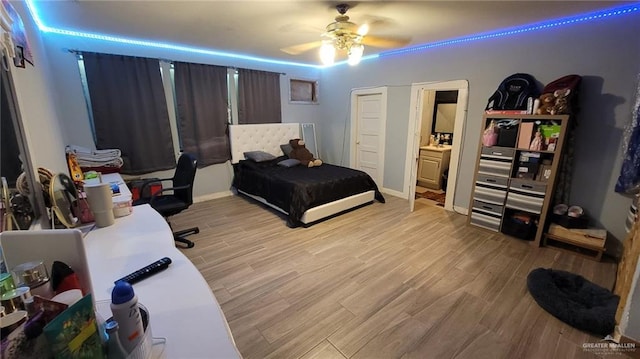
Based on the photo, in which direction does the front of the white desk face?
to the viewer's right

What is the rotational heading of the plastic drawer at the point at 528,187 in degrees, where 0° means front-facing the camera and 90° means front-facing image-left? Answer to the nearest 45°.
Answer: approximately 45°

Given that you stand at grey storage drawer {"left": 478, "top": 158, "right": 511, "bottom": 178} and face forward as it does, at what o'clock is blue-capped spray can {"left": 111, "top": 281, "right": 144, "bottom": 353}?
The blue-capped spray can is roughly at 11 o'clock from the grey storage drawer.

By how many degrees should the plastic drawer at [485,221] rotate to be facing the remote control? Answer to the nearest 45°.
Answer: approximately 45° to its left

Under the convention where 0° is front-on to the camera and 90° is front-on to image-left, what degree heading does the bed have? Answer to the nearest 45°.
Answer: approximately 315°

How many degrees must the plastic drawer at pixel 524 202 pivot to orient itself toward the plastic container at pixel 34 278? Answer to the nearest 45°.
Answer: approximately 45° to its left

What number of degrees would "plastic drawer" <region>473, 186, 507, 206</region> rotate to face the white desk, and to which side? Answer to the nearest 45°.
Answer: approximately 45° to its left
